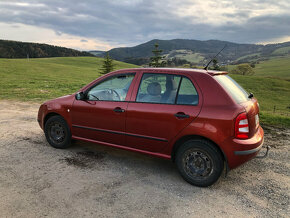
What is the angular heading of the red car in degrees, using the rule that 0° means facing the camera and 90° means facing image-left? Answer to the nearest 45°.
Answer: approximately 135°
